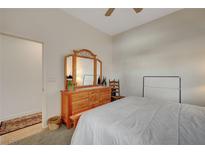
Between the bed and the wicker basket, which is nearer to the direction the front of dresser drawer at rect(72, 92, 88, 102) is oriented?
the bed

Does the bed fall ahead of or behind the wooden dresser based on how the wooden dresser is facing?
ahead

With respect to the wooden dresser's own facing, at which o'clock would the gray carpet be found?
The gray carpet is roughly at 3 o'clock from the wooden dresser.

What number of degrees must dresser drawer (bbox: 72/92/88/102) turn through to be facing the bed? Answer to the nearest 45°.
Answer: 0° — it already faces it

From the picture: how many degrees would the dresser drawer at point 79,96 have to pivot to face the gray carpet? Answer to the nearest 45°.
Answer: approximately 90° to its right

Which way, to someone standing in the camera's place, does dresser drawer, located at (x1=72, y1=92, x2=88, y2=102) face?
facing the viewer and to the right of the viewer
